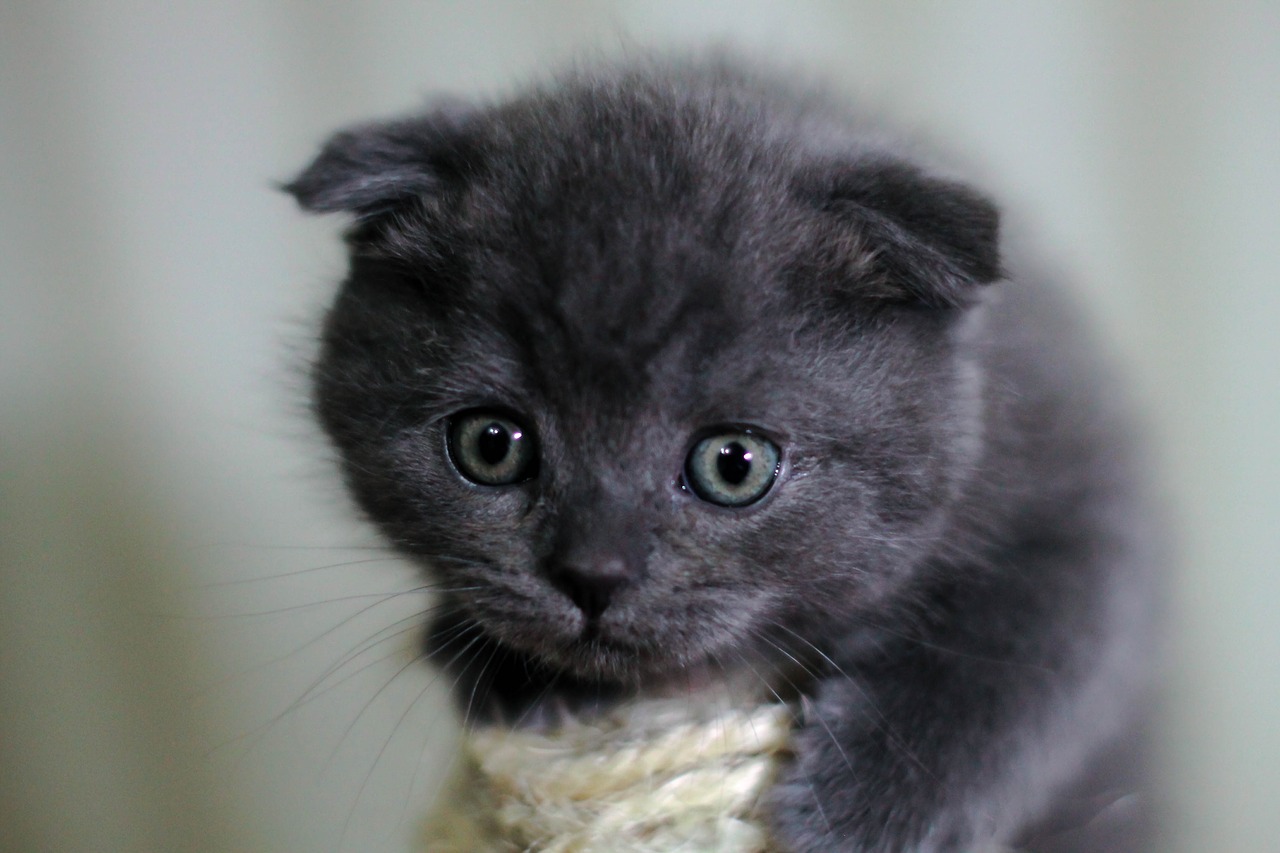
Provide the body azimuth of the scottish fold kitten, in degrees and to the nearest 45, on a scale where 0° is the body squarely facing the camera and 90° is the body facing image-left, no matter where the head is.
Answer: approximately 45°
